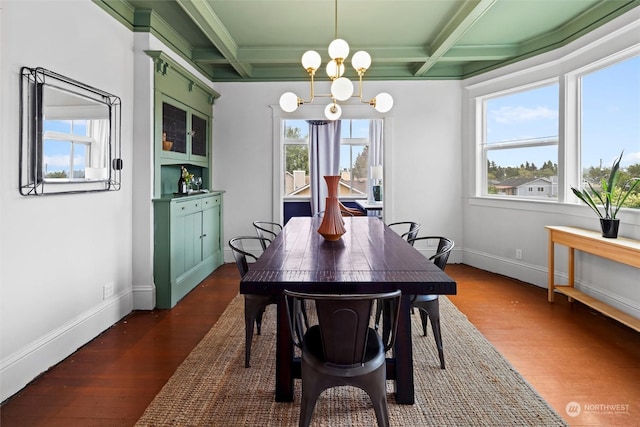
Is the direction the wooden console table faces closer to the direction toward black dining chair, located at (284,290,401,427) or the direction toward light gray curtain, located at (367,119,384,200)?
the black dining chair

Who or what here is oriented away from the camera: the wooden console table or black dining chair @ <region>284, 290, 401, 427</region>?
the black dining chair

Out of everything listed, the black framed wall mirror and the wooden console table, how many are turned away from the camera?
0

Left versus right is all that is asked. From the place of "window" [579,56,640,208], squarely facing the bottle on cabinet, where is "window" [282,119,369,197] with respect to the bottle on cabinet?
right

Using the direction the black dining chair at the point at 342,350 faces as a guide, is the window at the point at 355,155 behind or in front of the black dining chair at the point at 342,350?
in front

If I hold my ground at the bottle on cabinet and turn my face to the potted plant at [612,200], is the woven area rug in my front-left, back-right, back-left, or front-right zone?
front-right

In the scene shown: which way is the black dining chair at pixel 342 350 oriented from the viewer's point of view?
away from the camera

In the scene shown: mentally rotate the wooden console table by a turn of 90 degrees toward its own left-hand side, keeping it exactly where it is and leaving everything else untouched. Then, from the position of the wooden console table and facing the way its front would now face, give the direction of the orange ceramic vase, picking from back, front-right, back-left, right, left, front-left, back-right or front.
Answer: right

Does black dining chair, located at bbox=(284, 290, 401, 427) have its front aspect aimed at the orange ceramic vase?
yes

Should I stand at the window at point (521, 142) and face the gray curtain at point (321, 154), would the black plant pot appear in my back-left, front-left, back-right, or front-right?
back-left

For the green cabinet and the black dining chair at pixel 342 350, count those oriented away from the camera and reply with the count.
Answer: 1

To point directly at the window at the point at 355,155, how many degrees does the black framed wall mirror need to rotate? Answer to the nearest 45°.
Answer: approximately 90° to its left

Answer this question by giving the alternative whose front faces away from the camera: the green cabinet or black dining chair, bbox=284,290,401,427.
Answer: the black dining chair

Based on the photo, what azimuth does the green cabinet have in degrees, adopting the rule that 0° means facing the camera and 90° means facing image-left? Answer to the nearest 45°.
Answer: approximately 315°

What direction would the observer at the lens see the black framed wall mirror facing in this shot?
facing the viewer and to the right of the viewer
